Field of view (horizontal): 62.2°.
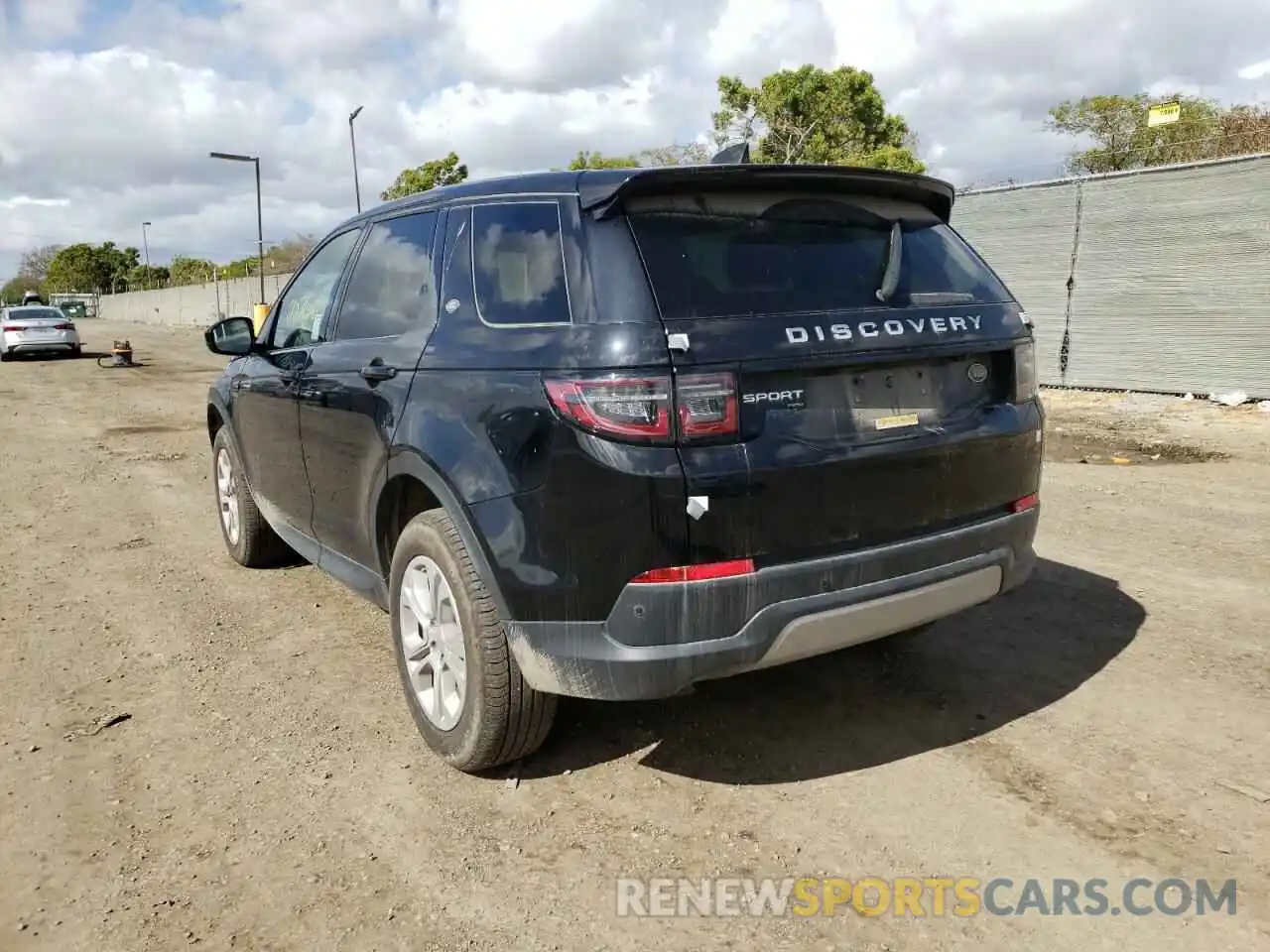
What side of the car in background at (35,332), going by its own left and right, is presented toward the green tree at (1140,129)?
right

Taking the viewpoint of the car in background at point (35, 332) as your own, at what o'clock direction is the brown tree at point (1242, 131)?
The brown tree is roughly at 4 o'clock from the car in background.

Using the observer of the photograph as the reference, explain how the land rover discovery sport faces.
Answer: facing away from the viewer and to the left of the viewer

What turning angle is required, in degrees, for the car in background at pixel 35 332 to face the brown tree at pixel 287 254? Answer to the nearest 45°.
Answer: approximately 45° to its right

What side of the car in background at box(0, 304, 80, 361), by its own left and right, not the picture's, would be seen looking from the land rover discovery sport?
back

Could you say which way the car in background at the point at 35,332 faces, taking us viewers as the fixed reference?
facing away from the viewer

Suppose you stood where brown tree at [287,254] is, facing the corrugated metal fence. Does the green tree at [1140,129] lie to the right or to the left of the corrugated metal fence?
left

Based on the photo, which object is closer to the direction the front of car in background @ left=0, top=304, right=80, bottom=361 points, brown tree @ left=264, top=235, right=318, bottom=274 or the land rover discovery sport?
the brown tree

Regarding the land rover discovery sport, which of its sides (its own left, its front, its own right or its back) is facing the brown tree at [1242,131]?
right
